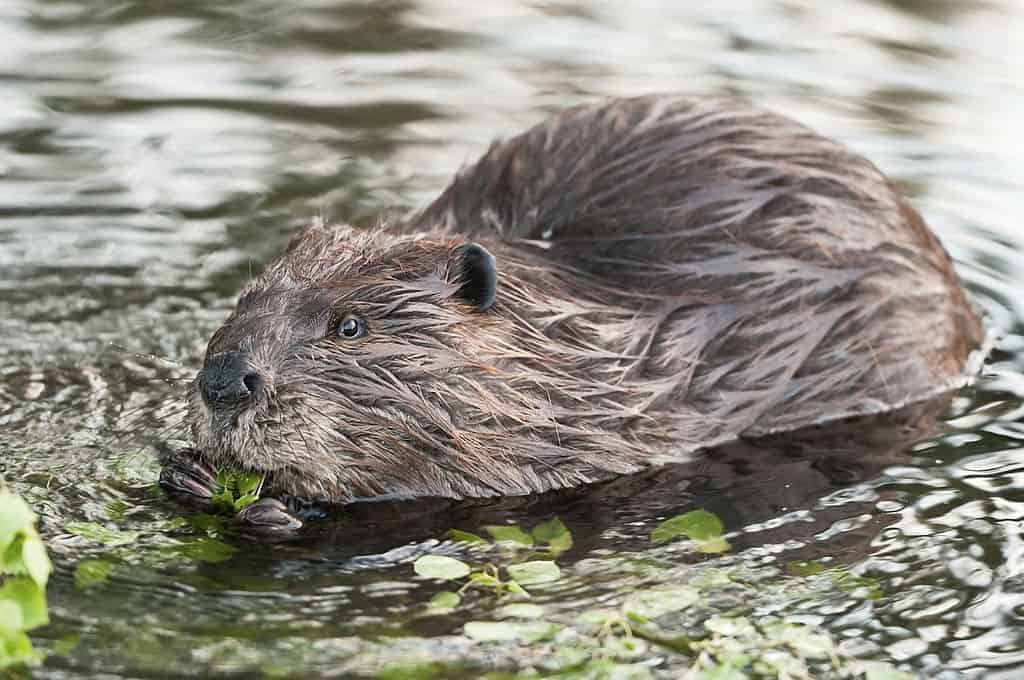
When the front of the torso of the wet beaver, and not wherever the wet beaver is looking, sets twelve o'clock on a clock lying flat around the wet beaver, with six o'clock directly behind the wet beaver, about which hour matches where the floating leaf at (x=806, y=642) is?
The floating leaf is roughly at 10 o'clock from the wet beaver.

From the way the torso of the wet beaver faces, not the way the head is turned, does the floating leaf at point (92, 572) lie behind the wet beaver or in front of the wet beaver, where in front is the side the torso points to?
in front

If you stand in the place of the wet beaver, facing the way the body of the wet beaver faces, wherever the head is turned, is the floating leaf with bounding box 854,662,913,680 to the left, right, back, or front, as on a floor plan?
left

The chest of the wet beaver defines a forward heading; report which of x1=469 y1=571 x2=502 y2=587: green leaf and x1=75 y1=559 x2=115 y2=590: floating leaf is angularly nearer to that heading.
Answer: the floating leaf

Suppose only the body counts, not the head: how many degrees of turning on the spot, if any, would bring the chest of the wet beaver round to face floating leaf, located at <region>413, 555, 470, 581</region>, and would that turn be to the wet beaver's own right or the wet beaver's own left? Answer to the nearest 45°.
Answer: approximately 45° to the wet beaver's own left

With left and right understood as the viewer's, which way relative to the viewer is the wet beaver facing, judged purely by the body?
facing the viewer and to the left of the viewer

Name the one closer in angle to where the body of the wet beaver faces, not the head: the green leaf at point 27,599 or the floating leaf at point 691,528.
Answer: the green leaf

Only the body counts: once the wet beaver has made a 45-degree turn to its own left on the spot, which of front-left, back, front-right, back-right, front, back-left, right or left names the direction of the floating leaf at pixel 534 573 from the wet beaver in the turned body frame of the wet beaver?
front

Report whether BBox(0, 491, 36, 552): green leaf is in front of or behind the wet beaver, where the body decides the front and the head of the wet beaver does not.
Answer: in front

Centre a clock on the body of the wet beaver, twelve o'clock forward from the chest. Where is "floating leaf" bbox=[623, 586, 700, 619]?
The floating leaf is roughly at 10 o'clock from the wet beaver.

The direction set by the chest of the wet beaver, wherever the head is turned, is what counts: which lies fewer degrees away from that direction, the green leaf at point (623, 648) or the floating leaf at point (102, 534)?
the floating leaf

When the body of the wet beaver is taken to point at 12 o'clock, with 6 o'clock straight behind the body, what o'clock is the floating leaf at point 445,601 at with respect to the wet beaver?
The floating leaf is roughly at 11 o'clock from the wet beaver.
